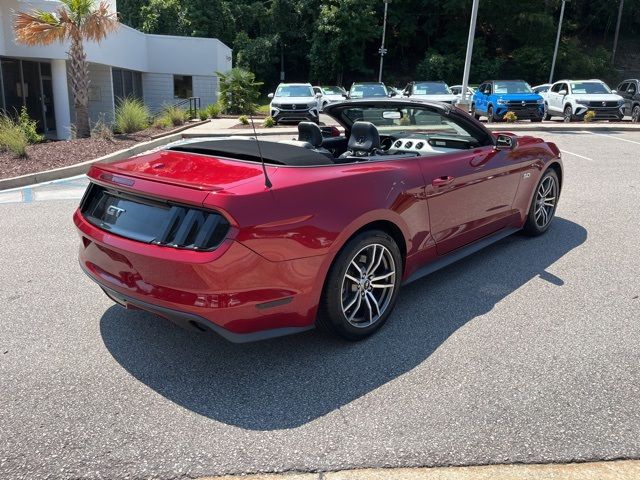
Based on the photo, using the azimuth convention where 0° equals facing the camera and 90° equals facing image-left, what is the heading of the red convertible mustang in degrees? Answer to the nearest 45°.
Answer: approximately 225°

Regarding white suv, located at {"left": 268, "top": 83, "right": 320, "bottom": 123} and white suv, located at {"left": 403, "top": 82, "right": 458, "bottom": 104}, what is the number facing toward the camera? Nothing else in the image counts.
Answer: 2

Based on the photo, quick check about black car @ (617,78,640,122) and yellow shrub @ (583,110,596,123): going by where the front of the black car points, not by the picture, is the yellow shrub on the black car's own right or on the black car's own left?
on the black car's own right

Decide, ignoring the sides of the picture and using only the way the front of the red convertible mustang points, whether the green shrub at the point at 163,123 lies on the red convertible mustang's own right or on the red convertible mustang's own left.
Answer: on the red convertible mustang's own left

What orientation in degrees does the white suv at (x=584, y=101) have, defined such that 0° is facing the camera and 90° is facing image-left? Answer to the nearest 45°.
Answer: approximately 315°

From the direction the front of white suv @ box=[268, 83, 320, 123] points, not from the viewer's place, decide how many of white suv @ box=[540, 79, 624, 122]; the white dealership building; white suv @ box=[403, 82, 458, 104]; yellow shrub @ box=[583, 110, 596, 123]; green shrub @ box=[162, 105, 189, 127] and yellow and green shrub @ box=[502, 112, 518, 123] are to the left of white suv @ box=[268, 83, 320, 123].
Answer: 4

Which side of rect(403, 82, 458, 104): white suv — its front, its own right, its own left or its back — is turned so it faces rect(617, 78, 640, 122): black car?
left

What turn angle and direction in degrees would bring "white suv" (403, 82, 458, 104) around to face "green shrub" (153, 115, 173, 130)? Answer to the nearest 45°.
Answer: approximately 45° to its right

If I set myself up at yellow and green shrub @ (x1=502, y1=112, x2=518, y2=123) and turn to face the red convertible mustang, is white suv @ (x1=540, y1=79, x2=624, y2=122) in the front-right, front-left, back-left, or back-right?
back-left

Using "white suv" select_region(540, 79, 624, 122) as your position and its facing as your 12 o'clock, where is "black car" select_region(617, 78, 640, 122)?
The black car is roughly at 9 o'clock from the white suv.

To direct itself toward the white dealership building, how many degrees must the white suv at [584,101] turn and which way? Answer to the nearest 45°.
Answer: approximately 135° to its right
